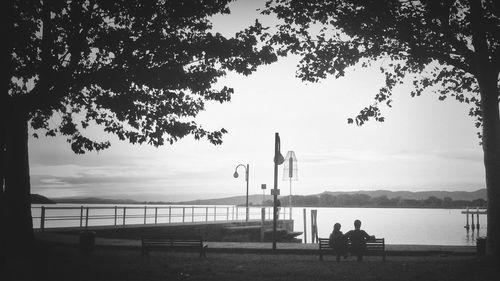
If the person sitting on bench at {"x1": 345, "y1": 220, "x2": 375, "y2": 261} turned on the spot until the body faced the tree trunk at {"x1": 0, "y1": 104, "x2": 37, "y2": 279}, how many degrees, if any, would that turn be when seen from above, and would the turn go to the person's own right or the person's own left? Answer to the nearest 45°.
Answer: approximately 90° to the person's own left

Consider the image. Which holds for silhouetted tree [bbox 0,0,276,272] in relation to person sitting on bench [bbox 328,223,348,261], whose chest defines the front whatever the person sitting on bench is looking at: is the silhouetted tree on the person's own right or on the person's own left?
on the person's own left

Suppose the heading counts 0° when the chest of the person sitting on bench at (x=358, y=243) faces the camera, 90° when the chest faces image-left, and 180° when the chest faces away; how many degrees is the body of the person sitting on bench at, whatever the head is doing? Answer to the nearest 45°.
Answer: approximately 180°

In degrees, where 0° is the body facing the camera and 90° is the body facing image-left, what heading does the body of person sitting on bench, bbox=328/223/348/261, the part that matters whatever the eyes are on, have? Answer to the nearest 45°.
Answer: approximately 180°

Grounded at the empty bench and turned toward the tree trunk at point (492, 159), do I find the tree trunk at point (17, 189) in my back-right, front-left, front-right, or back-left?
back-right

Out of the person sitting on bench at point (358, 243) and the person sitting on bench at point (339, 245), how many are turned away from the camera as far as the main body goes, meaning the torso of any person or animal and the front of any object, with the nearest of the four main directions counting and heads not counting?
2

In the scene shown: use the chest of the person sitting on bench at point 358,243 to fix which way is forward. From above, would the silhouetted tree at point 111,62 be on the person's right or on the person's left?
on the person's left
